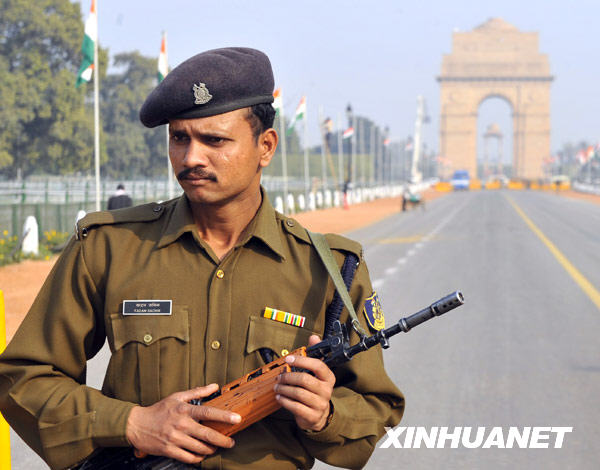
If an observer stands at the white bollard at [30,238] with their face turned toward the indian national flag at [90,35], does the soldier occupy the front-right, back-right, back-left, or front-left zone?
back-right

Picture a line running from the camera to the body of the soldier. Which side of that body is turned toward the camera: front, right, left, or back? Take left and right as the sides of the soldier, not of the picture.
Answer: front

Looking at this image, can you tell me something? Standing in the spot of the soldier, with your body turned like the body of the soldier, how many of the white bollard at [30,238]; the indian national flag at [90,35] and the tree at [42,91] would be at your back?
3

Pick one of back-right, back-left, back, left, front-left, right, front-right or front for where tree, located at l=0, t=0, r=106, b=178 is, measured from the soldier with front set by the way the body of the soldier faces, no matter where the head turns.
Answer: back

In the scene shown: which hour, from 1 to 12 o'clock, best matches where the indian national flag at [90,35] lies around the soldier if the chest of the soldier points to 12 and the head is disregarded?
The indian national flag is roughly at 6 o'clock from the soldier.

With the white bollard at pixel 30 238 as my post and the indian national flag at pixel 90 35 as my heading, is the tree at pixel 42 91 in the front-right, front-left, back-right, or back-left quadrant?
front-left

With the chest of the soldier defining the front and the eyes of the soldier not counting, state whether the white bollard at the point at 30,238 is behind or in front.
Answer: behind
